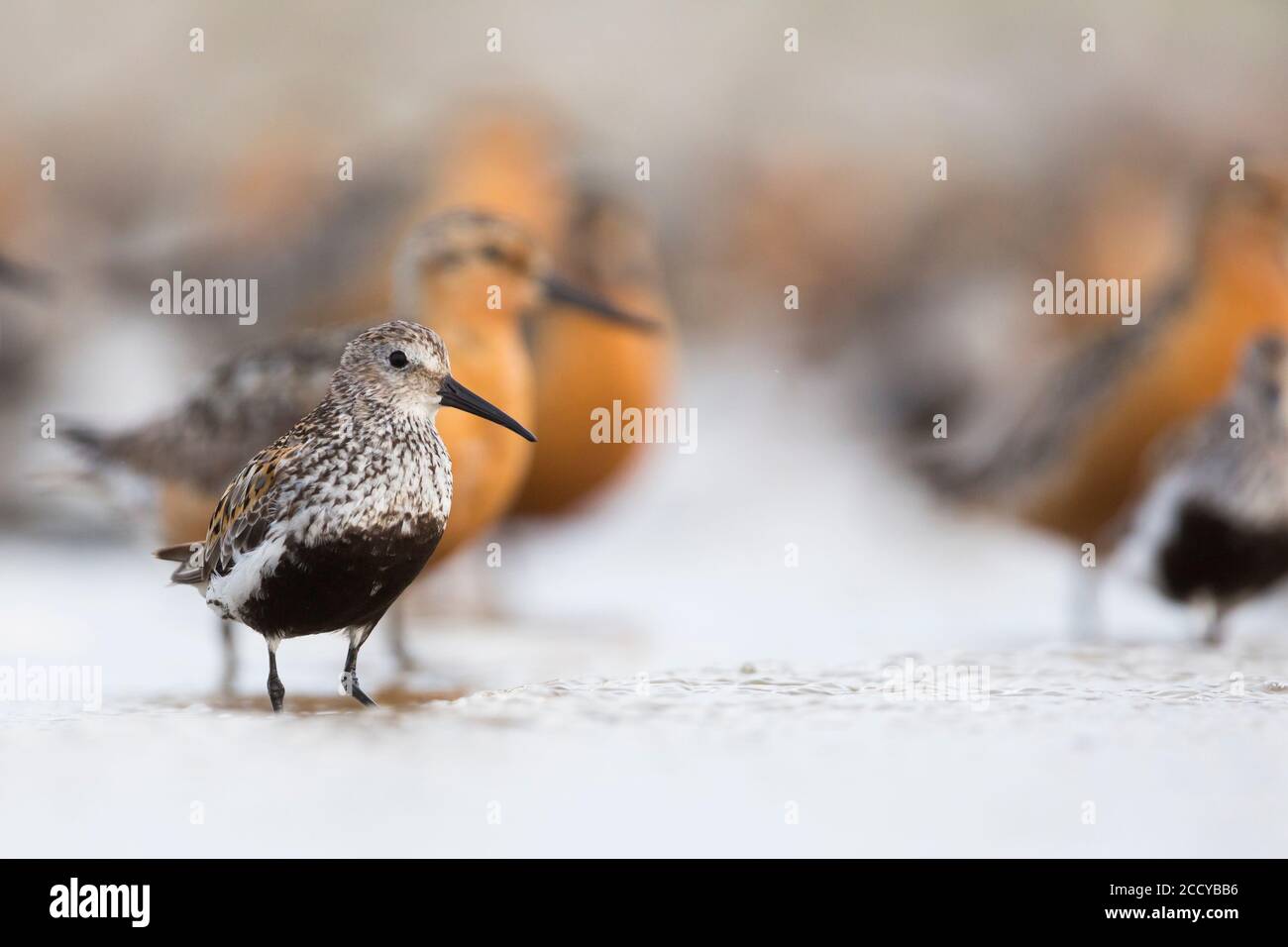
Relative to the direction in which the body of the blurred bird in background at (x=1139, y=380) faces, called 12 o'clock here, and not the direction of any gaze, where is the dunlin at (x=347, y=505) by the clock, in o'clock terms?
The dunlin is roughly at 4 o'clock from the blurred bird in background.

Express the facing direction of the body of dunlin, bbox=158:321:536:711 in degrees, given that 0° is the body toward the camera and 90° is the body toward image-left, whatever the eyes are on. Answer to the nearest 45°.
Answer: approximately 315°

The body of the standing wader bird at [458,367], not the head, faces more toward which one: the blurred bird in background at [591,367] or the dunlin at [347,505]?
the blurred bird in background

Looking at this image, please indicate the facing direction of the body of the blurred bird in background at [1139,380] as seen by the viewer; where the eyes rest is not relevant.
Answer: to the viewer's right

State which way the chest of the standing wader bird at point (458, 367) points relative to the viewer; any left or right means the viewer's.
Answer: facing to the right of the viewer

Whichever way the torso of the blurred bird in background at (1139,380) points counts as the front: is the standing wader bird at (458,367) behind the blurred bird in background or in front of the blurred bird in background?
behind
